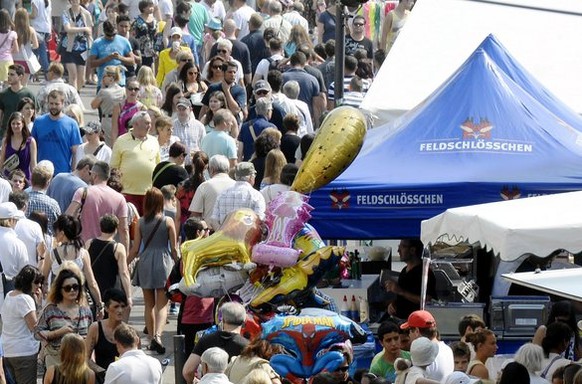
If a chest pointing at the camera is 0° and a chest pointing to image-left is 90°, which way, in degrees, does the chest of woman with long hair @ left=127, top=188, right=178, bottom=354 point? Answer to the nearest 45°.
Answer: approximately 180°

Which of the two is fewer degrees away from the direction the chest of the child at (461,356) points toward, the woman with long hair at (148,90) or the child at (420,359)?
the child

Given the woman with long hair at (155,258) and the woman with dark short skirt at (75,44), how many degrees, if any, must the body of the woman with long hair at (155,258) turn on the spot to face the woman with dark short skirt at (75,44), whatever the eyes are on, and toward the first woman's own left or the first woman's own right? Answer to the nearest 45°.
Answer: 0° — they already face them
